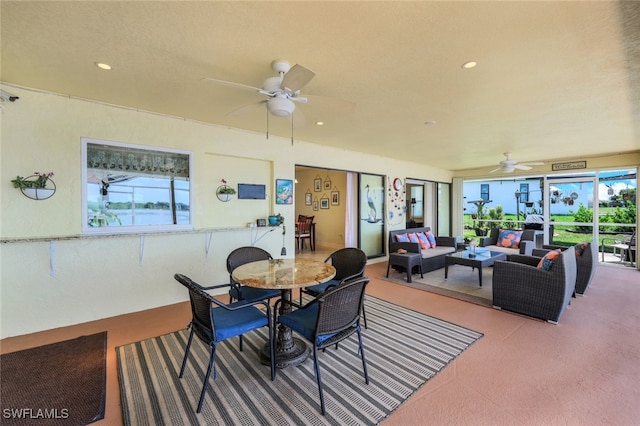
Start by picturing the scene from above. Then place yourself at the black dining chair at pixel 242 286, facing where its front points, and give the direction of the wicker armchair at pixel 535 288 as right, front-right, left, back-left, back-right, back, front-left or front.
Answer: front-left

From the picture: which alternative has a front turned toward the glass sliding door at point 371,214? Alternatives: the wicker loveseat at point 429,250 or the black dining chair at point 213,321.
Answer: the black dining chair

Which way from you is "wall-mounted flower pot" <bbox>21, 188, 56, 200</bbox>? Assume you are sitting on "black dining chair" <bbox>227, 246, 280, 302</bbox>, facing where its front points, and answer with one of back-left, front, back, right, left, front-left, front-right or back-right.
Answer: back-right

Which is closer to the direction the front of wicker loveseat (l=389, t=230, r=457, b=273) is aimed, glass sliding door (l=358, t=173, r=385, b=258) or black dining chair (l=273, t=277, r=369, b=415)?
the black dining chair

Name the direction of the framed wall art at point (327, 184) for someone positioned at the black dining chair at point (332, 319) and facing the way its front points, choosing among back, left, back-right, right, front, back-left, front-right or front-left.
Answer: front-right

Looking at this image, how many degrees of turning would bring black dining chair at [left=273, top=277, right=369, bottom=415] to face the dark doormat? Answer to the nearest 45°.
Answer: approximately 45° to its left

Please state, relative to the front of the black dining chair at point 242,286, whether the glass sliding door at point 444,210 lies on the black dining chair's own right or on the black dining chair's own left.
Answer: on the black dining chair's own left

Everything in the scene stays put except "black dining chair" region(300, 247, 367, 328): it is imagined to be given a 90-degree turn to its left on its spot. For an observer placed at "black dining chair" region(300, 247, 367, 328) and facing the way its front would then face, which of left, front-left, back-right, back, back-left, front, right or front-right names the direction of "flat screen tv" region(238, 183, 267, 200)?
back

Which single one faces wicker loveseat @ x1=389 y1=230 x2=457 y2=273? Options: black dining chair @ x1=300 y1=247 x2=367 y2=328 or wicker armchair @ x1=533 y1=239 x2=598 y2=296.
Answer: the wicker armchair

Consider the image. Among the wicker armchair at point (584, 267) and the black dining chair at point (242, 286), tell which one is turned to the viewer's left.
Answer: the wicker armchair

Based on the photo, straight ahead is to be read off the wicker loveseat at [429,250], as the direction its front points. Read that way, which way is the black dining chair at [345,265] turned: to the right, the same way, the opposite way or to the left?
to the right

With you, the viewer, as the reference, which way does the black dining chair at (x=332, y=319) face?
facing away from the viewer and to the left of the viewer

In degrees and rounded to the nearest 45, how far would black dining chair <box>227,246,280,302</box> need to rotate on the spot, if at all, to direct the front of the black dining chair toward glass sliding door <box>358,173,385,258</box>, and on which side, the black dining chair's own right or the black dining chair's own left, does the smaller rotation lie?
approximately 90° to the black dining chair's own left

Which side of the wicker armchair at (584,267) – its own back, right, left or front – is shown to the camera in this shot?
left

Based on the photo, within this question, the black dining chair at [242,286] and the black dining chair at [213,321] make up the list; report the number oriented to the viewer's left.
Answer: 0
